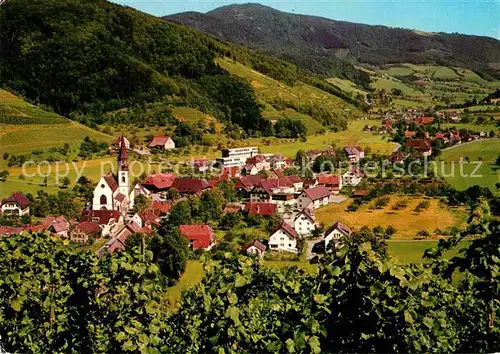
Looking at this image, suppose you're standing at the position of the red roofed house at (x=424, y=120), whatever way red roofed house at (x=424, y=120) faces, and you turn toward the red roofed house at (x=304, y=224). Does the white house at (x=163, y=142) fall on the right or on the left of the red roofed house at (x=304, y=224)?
right

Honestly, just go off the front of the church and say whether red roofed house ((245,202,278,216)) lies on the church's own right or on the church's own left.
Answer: on the church's own left

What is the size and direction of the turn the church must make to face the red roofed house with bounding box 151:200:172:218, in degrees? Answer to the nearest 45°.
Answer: approximately 90° to its left

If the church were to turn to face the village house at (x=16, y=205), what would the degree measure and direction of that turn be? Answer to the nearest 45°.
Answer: approximately 45° to its right

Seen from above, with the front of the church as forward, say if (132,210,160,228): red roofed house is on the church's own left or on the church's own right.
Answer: on the church's own left

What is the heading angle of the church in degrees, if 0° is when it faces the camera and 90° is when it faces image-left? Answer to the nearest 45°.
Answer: approximately 45°

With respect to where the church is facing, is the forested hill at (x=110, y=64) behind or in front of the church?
behind

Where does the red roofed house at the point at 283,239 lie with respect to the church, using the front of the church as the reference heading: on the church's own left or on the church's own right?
on the church's own left

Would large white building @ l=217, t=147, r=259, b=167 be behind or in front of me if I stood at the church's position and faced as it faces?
behind

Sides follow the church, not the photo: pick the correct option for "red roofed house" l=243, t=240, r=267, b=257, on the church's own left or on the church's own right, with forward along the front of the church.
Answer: on the church's own left
